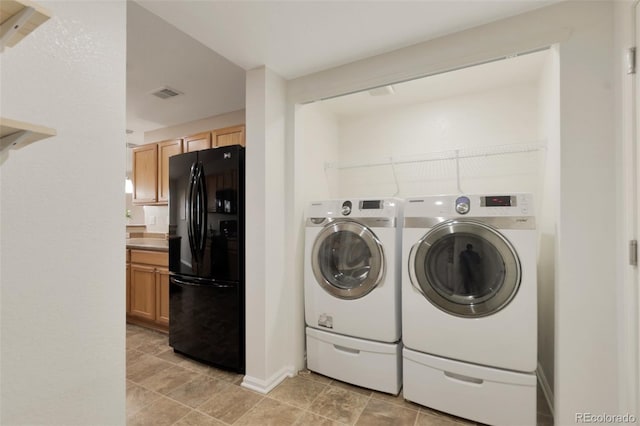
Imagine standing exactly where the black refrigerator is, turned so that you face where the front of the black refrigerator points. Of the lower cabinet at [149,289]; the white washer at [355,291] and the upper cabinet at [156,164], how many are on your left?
1

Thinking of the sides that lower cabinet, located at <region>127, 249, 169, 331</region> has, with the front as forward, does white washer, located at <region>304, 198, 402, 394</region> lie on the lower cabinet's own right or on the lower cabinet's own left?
on the lower cabinet's own left

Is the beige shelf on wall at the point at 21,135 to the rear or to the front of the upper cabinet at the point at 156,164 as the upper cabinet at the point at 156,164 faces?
to the front

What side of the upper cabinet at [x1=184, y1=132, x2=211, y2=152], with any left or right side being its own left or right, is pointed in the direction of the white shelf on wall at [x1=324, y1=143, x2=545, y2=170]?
left

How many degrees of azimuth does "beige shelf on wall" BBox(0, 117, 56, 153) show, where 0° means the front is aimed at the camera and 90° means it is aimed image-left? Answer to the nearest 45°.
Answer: approximately 315°

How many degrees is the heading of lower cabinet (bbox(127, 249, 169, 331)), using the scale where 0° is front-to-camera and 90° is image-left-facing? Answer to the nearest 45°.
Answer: approximately 45°
